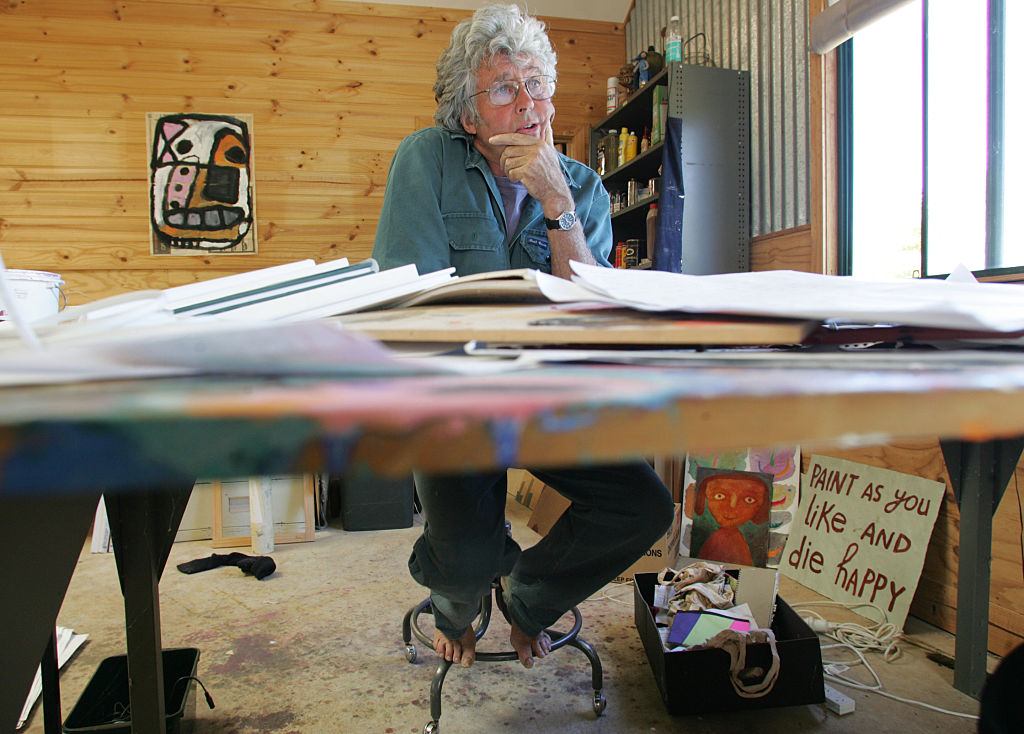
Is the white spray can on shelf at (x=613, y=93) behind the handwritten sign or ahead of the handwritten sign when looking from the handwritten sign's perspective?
behind

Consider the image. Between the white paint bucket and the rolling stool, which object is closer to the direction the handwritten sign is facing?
the rolling stool

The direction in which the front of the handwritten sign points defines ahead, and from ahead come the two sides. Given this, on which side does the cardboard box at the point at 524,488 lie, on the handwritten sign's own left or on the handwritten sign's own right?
on the handwritten sign's own right

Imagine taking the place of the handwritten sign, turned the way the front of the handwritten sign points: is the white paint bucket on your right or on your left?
on your right

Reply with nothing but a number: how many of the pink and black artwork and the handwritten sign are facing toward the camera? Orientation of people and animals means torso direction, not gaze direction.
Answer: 2

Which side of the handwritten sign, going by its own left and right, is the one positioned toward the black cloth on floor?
right

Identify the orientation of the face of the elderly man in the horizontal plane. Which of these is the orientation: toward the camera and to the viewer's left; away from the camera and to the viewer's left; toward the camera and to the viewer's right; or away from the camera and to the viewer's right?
toward the camera and to the viewer's right

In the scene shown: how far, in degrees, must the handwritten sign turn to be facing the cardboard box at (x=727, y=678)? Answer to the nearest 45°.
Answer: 0° — it already faces it

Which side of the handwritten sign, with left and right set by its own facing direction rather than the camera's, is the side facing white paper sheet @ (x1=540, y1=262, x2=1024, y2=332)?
front
